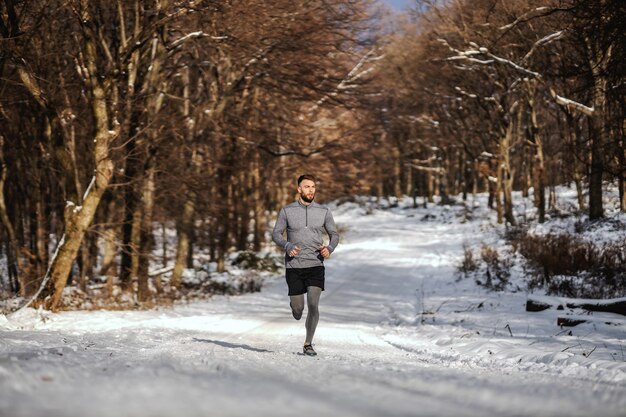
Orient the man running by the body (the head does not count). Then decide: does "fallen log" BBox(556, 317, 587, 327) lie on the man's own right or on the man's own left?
on the man's own left

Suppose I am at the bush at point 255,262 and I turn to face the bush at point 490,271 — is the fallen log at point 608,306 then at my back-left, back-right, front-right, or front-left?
front-right

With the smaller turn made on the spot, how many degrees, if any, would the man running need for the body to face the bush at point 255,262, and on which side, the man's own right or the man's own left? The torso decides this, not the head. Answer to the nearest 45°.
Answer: approximately 180°

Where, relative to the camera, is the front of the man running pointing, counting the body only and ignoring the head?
toward the camera

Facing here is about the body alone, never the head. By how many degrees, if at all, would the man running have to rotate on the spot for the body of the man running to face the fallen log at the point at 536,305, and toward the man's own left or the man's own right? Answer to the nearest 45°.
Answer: approximately 135° to the man's own left

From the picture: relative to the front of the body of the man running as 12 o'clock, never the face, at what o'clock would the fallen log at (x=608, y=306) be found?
The fallen log is roughly at 8 o'clock from the man running.

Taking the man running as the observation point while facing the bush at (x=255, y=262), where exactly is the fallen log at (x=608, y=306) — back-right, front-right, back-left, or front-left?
front-right
